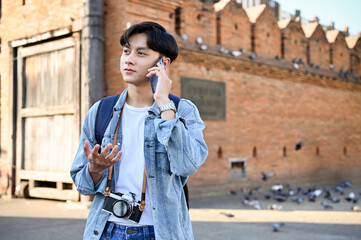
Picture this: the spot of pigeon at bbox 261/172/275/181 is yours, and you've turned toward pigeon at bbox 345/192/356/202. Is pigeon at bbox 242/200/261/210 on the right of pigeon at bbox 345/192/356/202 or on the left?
right

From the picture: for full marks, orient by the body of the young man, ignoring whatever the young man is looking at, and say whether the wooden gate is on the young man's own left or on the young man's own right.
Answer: on the young man's own right

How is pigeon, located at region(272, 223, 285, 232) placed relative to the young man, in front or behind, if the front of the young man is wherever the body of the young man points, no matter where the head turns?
behind

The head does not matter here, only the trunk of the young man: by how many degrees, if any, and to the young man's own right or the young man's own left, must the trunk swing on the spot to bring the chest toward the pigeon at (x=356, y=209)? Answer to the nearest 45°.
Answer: approximately 180°

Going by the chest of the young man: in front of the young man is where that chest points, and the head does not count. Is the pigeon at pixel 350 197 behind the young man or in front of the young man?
behind

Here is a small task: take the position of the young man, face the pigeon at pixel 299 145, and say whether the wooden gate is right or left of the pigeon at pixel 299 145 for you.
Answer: left

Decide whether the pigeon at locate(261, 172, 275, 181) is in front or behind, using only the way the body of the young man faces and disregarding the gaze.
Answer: behind

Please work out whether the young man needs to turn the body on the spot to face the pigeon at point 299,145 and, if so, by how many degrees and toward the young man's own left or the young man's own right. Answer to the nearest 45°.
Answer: approximately 180°

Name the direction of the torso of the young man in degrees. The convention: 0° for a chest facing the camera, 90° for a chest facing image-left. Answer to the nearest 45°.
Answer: approximately 45°

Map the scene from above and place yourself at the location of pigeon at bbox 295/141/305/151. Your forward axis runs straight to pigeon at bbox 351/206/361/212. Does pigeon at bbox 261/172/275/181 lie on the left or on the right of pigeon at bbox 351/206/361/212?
right
